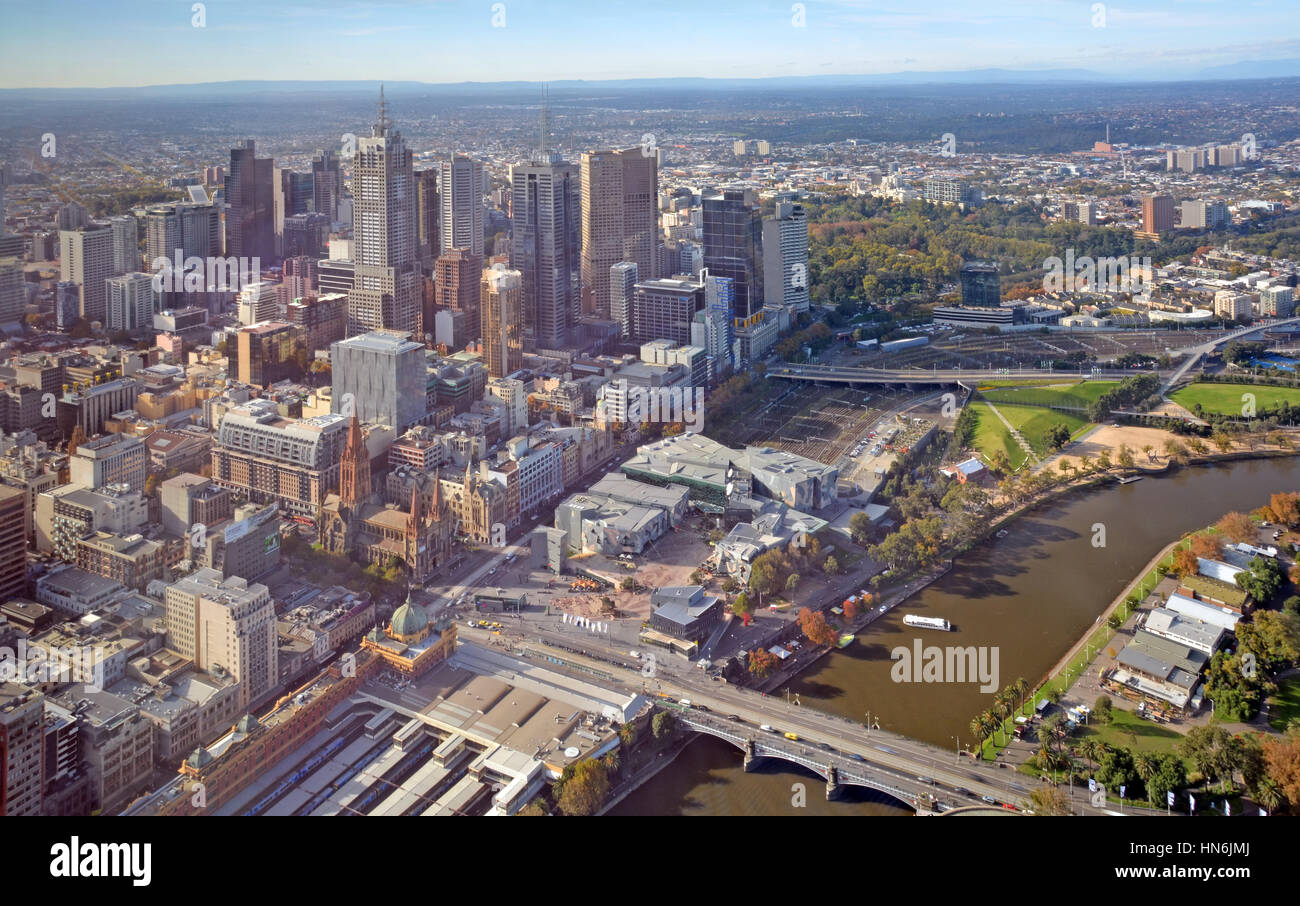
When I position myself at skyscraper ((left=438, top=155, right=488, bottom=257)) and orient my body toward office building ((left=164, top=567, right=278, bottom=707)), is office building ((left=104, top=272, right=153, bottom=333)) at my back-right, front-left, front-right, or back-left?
front-right

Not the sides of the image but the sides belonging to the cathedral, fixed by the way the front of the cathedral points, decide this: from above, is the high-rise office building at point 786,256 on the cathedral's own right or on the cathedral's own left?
on the cathedral's own left
